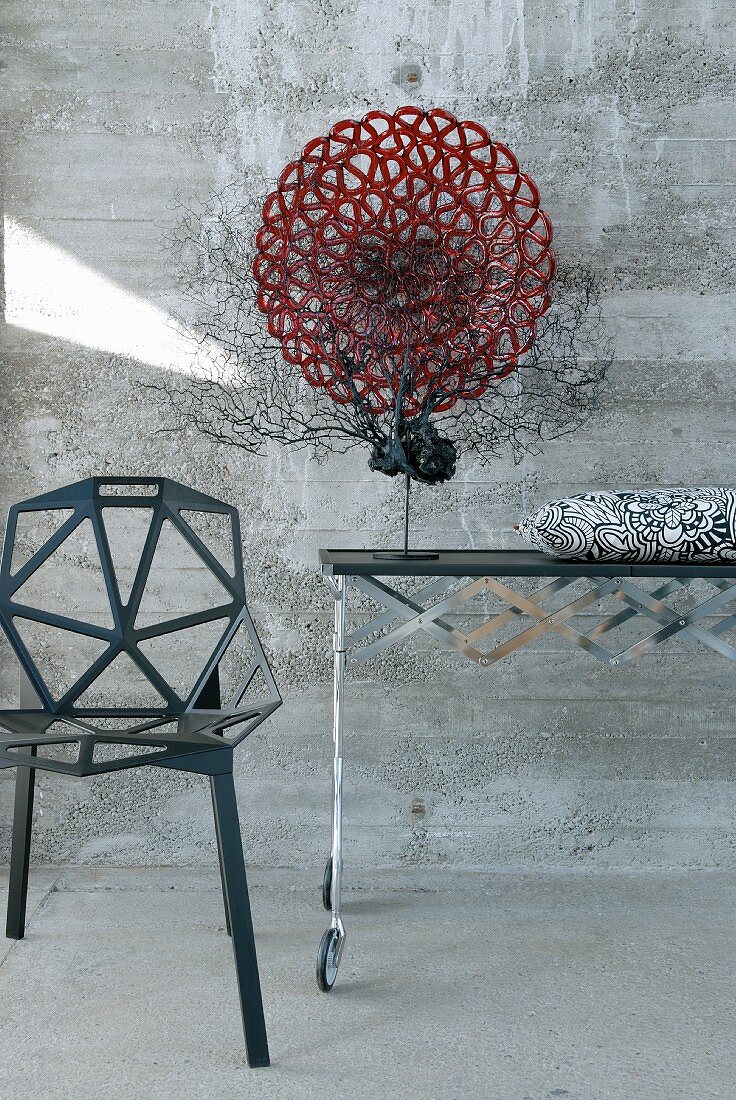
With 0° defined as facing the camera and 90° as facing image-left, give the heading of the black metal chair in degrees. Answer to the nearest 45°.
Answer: approximately 0°

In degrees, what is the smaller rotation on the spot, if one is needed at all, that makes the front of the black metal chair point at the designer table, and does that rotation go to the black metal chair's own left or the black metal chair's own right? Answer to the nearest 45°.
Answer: approximately 90° to the black metal chair's own left

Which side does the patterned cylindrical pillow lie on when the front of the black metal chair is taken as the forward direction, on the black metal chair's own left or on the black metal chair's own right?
on the black metal chair's own left
